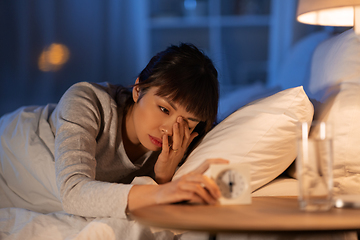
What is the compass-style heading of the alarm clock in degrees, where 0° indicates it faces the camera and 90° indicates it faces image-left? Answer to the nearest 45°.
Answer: approximately 0°

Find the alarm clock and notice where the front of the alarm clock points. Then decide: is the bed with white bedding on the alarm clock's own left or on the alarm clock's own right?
on the alarm clock's own right
